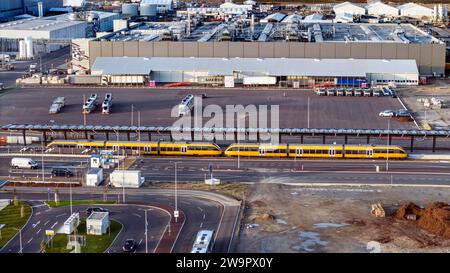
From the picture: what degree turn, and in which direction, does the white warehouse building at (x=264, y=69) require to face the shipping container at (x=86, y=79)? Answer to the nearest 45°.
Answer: approximately 90° to its right

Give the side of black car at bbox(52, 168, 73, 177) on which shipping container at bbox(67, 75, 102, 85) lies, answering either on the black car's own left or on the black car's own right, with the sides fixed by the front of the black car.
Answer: on the black car's own left

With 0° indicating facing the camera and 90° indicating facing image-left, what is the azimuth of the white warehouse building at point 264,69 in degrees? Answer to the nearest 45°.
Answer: approximately 0°

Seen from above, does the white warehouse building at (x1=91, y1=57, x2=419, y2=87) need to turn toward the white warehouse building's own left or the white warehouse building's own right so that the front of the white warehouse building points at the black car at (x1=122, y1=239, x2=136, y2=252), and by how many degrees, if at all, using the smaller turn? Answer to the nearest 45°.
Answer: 0° — it already faces it

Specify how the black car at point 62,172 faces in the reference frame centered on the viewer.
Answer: facing to the right of the viewer

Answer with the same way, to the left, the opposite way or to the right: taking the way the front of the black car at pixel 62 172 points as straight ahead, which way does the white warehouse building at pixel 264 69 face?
to the right
